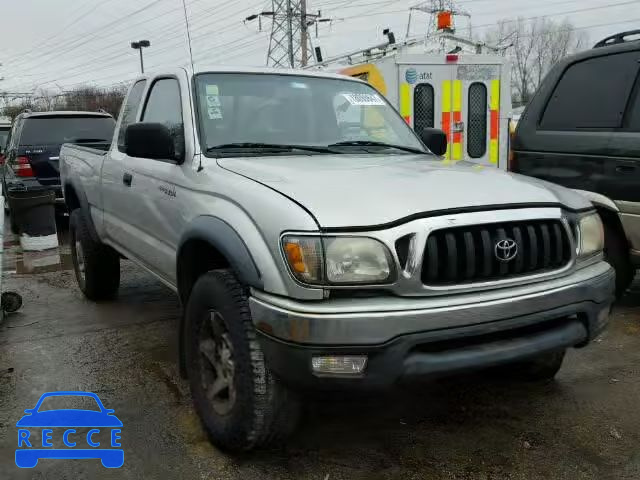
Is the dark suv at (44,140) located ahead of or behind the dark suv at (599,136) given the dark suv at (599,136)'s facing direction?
behind

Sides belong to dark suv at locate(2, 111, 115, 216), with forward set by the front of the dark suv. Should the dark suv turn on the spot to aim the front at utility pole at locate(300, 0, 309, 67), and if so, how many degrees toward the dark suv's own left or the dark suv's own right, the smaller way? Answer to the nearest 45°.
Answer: approximately 45° to the dark suv's own right

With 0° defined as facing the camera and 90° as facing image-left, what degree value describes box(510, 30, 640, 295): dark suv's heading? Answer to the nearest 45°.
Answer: approximately 315°

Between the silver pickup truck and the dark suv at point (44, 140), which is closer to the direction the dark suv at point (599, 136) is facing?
the silver pickup truck

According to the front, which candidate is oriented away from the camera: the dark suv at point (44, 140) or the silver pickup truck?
the dark suv

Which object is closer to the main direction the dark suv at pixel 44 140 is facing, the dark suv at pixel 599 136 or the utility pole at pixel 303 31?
the utility pole

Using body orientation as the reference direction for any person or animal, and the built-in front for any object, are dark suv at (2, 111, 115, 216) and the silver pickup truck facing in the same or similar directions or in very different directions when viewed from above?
very different directions

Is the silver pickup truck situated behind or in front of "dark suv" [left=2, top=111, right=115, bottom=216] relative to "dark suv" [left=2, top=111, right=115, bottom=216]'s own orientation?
behind

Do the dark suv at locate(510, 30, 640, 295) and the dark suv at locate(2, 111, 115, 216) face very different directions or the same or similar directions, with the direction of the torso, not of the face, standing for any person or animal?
very different directions

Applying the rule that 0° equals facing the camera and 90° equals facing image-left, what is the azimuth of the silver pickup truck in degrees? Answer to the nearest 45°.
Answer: approximately 315°

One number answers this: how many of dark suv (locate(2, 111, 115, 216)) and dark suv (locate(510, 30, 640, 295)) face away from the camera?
1

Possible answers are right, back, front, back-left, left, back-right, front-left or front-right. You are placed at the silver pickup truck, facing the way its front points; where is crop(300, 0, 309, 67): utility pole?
back-left

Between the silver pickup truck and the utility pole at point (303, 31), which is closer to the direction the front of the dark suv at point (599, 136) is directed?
the silver pickup truck

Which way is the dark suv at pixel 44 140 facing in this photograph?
away from the camera

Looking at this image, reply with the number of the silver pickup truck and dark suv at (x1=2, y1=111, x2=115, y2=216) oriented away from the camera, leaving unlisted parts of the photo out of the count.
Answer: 1

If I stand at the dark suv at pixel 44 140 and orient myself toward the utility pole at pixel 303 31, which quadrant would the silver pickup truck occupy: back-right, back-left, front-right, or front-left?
back-right
